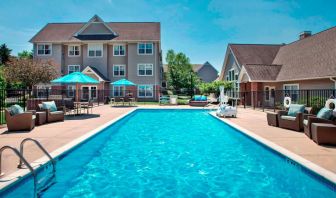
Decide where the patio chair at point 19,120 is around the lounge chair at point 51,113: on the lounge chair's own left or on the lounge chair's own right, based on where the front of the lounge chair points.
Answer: on the lounge chair's own right

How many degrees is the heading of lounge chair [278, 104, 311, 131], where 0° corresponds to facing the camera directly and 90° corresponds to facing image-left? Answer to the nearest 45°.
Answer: approximately 45°

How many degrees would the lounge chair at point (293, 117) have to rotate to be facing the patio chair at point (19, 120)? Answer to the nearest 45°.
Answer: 0° — it already faces it

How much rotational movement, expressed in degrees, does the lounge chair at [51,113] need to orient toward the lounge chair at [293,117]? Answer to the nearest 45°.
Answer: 0° — it already faces it

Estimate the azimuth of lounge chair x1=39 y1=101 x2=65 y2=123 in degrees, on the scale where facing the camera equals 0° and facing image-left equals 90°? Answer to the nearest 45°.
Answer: approximately 315°

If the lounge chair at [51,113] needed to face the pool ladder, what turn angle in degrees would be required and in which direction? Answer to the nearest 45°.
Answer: approximately 45° to its right

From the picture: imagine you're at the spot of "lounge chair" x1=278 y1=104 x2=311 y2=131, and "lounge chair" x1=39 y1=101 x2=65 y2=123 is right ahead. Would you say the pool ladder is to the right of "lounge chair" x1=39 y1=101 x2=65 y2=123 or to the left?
left

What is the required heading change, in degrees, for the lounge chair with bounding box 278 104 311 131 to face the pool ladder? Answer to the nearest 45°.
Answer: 0° — it already faces it
